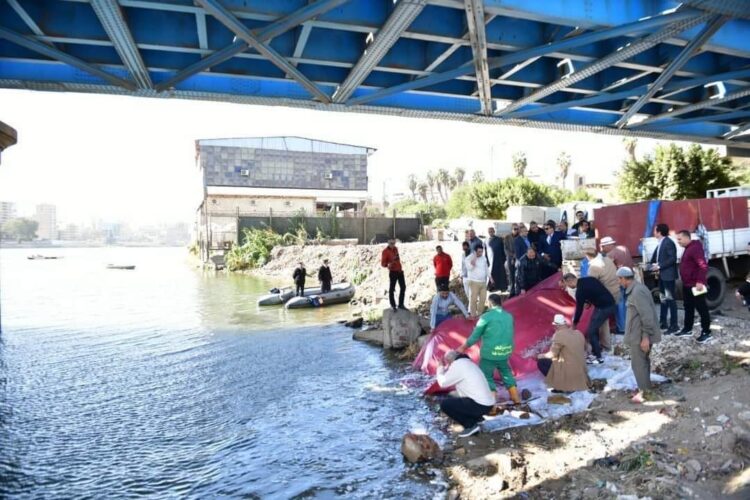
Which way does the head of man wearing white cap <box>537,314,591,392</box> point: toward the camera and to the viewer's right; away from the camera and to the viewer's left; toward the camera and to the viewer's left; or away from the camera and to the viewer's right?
away from the camera and to the viewer's left

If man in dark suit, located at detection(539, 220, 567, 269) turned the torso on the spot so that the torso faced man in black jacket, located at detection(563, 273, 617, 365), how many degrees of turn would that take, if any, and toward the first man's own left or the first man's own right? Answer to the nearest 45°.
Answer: approximately 45° to the first man's own left

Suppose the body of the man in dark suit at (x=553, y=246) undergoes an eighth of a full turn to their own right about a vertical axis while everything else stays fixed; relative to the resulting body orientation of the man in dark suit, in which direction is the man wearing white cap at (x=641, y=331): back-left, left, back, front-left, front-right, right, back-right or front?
left

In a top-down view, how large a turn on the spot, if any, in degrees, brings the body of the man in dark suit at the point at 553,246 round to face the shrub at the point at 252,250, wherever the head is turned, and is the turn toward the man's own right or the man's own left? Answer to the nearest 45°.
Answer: approximately 90° to the man's own right

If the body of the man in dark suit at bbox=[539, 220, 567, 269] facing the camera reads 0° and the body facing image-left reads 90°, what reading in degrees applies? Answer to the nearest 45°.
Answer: approximately 45°

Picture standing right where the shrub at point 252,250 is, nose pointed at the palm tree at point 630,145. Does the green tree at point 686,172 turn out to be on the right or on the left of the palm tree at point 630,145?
right

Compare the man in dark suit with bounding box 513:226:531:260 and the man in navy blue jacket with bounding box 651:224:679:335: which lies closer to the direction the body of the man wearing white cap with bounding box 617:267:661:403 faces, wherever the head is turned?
the man in dark suit

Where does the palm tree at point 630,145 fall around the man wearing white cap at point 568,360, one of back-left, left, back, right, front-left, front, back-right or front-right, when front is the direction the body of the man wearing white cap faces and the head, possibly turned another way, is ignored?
front-right

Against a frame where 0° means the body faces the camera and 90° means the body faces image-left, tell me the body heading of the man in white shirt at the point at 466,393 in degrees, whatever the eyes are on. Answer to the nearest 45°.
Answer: approximately 90°

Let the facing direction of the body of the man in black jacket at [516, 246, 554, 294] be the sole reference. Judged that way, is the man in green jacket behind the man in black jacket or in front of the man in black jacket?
in front

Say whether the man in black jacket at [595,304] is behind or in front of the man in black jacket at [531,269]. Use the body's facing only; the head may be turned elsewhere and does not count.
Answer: in front
